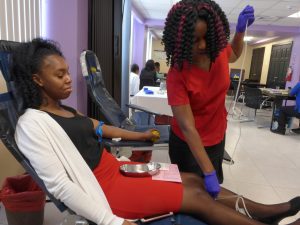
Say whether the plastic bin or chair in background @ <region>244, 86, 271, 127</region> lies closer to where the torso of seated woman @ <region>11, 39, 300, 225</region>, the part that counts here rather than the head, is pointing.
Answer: the chair in background

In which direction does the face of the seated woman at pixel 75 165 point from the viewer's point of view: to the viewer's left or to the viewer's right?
to the viewer's right

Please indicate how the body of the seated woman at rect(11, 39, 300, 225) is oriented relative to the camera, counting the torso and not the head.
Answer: to the viewer's right

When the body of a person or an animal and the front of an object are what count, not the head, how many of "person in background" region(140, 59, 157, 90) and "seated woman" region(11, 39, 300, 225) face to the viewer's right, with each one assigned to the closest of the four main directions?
1
